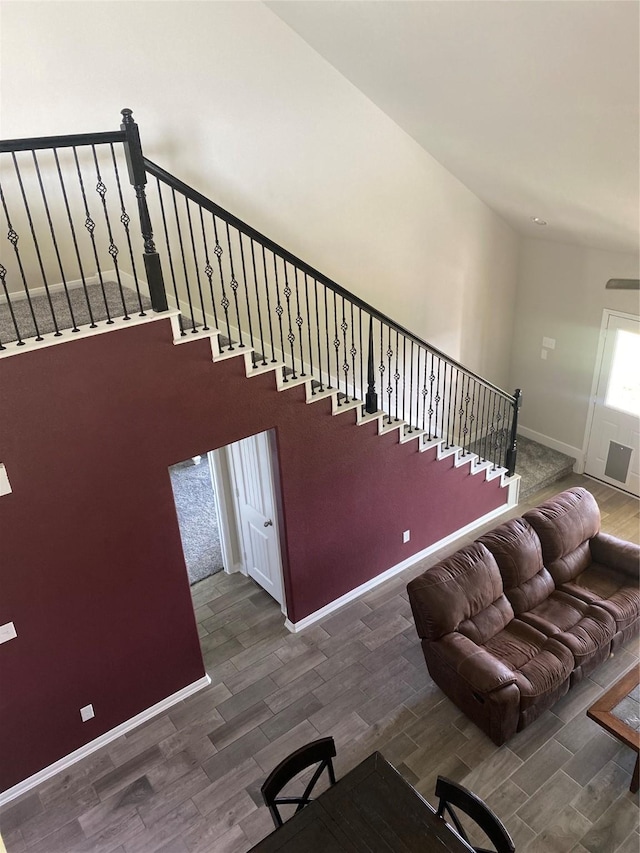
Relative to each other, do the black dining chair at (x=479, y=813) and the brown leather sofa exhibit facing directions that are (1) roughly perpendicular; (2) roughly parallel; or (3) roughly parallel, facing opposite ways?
roughly perpendicular

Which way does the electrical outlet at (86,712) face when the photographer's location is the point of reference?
facing the viewer and to the right of the viewer

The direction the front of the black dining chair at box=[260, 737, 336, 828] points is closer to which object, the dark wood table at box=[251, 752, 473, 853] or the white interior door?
the dark wood table

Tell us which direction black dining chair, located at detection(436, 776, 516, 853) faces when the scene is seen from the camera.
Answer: facing the viewer and to the left of the viewer

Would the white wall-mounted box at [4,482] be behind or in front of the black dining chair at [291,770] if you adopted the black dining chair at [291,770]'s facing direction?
behind

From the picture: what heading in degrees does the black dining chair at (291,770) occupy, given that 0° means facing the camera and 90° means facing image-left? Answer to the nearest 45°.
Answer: approximately 315°

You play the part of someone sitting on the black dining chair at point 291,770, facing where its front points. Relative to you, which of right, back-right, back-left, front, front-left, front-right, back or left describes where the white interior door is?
back-left

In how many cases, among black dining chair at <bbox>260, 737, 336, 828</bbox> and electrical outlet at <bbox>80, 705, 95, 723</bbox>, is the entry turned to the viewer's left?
0

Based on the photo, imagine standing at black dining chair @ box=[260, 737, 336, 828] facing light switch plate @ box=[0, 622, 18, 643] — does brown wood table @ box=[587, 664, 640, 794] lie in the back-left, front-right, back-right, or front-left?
back-right
